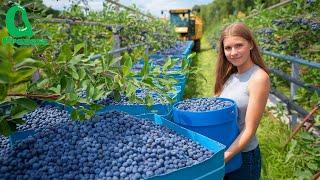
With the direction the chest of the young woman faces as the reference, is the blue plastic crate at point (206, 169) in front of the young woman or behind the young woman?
in front

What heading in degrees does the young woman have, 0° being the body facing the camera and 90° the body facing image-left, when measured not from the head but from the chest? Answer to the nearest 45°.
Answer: approximately 45°
